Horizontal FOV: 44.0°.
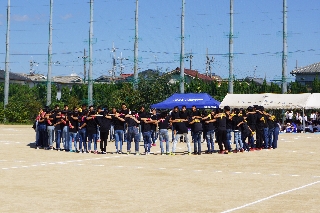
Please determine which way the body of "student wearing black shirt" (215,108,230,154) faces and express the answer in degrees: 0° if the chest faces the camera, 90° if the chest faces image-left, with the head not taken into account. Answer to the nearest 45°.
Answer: approximately 180°

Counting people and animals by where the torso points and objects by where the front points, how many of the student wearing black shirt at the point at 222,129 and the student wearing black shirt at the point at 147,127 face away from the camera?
2

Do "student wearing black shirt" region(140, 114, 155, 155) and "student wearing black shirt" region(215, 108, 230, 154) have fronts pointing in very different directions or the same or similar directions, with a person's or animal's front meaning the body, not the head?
same or similar directions

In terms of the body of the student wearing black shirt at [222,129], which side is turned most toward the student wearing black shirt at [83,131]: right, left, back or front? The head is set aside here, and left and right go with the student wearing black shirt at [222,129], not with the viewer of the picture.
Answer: left

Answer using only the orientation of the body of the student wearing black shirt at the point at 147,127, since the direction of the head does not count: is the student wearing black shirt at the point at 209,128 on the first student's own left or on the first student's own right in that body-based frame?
on the first student's own right

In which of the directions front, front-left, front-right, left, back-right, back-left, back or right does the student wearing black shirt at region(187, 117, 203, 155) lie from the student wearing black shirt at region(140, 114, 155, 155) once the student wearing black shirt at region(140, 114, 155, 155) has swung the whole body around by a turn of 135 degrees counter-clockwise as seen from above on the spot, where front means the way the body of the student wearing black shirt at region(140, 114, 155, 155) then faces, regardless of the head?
back-left

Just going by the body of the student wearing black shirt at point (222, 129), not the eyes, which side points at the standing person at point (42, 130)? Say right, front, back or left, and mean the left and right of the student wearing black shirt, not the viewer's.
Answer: left

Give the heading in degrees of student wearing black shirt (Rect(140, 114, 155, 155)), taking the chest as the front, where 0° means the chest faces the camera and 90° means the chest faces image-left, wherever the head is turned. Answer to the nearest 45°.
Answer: approximately 180°

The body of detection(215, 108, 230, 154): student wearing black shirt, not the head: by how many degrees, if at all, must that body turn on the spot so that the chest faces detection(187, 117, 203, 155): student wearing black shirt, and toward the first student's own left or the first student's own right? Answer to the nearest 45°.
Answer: approximately 135° to the first student's own left

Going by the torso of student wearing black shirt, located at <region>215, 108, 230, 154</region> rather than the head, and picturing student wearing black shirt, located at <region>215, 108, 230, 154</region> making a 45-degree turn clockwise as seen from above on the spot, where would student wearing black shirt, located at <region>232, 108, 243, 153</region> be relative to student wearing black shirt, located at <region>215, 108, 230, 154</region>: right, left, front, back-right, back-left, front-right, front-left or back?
front

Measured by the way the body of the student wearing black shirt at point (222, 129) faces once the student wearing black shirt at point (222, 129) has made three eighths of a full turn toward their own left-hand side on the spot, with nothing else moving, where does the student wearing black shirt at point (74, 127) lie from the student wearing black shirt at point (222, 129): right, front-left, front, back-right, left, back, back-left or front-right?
front-right
